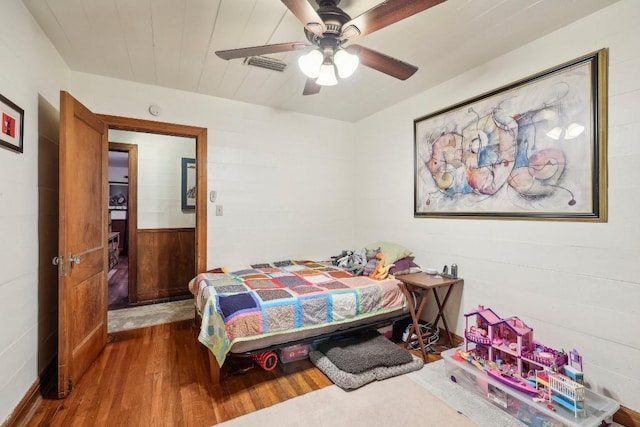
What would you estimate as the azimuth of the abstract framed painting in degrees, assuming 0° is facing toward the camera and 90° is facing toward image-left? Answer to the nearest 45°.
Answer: approximately 45°

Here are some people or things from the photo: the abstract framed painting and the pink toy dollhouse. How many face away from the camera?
0

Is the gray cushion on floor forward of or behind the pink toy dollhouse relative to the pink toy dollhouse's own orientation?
forward

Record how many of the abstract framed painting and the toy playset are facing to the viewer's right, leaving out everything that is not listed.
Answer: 0

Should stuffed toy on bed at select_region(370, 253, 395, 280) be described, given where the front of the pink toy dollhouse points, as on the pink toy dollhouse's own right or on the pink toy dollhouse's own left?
on the pink toy dollhouse's own right

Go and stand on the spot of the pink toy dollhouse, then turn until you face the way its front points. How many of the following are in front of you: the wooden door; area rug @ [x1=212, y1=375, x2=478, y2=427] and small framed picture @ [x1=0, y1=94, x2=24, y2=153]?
3

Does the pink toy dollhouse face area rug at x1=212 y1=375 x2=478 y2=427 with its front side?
yes

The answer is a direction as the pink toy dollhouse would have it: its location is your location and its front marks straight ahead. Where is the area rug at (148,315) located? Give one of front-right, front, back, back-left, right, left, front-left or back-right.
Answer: front-right

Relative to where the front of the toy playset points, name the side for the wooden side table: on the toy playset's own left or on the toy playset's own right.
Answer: on the toy playset's own right

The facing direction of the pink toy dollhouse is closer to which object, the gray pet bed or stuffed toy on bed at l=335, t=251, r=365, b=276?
the gray pet bed

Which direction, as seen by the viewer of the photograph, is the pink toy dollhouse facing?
facing the viewer and to the left of the viewer
